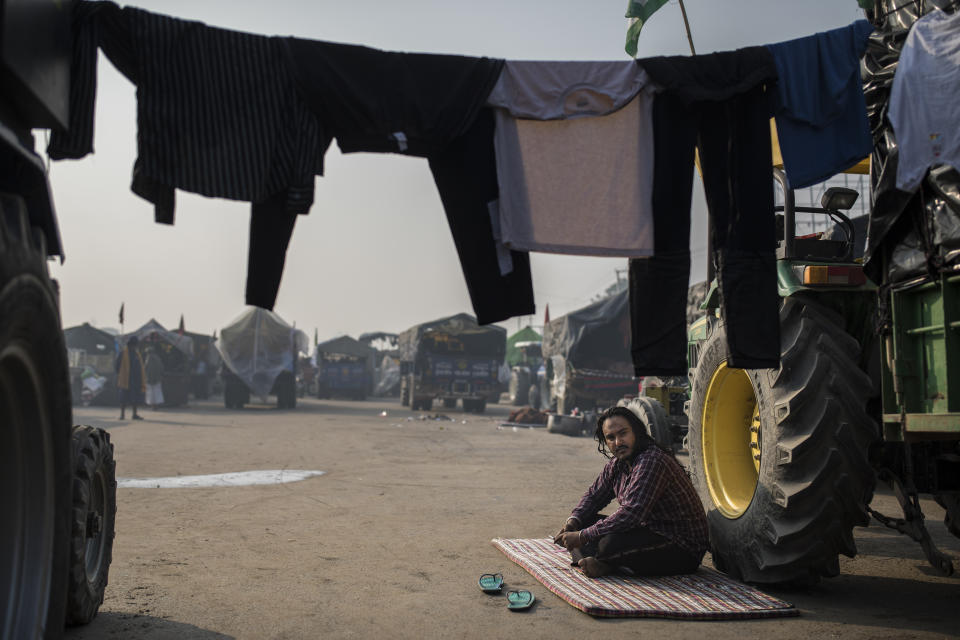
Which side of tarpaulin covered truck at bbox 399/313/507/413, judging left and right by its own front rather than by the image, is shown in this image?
back

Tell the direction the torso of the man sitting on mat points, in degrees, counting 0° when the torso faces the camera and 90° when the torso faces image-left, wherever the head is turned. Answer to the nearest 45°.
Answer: approximately 45°

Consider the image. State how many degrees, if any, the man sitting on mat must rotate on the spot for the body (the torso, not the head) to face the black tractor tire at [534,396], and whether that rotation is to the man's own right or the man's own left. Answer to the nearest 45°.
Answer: approximately 135° to the man's own right

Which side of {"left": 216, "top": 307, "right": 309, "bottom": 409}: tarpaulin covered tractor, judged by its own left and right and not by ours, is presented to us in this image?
back
